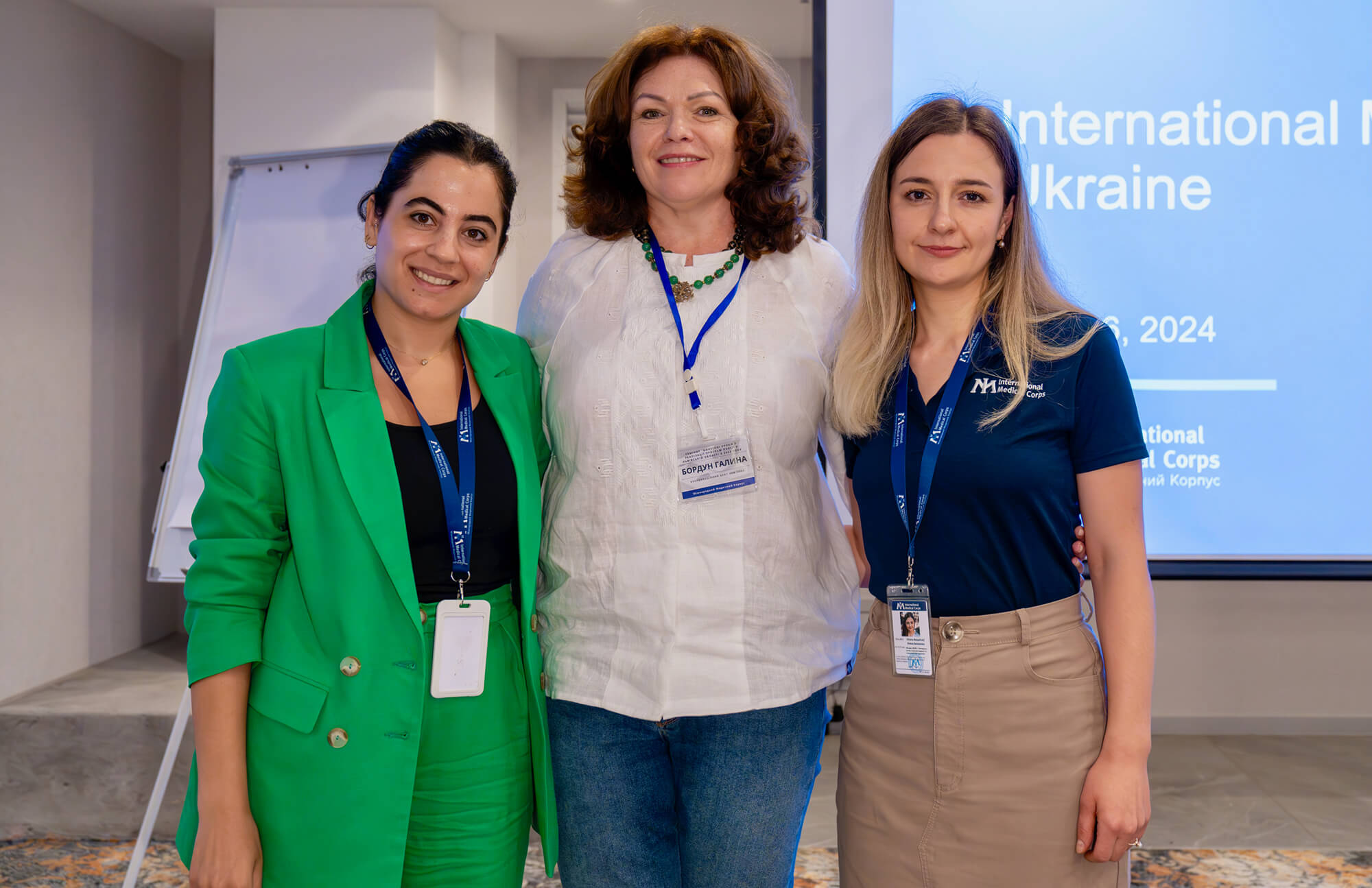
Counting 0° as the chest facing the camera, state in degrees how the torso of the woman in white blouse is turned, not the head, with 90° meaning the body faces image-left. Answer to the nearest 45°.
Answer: approximately 0°
